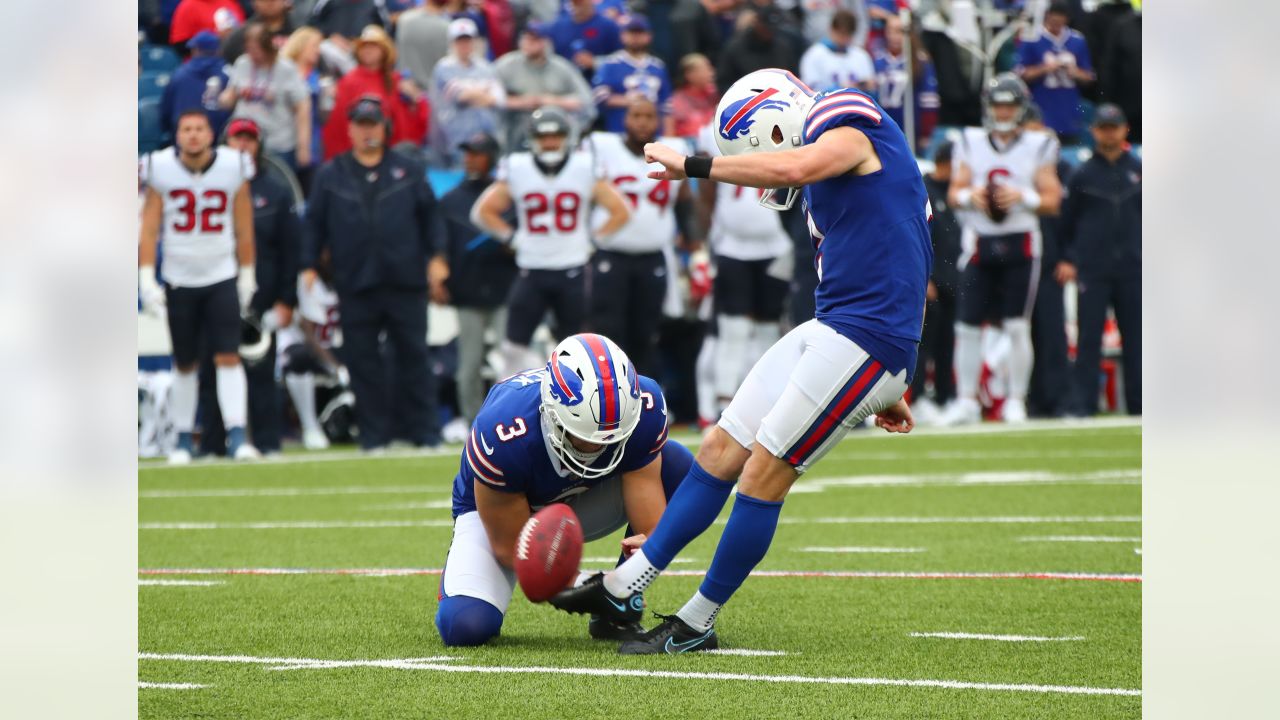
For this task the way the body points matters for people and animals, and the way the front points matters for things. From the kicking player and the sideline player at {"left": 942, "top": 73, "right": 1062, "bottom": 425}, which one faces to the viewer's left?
the kicking player

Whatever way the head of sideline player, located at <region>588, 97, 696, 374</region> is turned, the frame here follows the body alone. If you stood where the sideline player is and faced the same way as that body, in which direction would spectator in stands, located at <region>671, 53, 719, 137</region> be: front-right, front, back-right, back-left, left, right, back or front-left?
back

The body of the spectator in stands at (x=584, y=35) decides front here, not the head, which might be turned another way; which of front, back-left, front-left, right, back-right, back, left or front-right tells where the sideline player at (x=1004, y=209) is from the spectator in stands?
front-left

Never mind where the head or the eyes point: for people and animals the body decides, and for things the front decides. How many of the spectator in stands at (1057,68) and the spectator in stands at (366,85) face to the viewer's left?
0

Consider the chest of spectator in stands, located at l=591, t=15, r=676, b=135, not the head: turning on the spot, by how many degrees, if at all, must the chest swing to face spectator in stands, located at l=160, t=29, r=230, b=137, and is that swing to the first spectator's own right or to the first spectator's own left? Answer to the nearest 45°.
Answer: approximately 45° to the first spectator's own right

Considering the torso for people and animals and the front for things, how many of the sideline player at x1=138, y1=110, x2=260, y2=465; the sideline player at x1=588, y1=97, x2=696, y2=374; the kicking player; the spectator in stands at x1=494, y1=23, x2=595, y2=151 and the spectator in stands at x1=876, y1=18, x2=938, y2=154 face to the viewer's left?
1

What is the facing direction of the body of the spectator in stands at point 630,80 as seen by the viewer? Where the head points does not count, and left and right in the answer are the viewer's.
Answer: facing the viewer

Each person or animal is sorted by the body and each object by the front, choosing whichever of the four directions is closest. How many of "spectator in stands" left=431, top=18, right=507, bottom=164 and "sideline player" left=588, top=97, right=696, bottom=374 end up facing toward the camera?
2

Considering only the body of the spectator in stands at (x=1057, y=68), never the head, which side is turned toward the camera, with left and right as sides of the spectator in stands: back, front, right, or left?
front

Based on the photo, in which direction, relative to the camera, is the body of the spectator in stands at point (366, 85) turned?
toward the camera

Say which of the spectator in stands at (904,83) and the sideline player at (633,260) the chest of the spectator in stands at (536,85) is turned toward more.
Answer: the sideline player
